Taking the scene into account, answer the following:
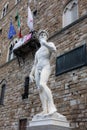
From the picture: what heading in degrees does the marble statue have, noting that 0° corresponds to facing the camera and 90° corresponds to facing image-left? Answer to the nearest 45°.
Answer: approximately 45°
